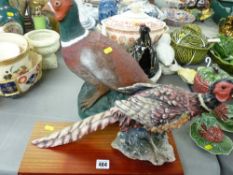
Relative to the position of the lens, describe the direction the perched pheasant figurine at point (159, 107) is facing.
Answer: facing to the right of the viewer

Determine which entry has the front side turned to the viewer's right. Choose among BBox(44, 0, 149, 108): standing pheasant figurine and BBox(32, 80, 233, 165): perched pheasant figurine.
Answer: the perched pheasant figurine

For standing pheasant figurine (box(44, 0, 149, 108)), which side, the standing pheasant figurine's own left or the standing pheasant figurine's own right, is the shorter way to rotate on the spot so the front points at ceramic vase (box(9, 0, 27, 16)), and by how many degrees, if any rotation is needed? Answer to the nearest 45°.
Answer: approximately 45° to the standing pheasant figurine's own right

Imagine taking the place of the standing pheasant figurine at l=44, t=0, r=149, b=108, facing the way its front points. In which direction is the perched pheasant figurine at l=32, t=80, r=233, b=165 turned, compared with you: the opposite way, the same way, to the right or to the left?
the opposite way

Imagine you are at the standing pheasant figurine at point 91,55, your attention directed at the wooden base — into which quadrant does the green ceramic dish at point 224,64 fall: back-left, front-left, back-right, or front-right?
back-left

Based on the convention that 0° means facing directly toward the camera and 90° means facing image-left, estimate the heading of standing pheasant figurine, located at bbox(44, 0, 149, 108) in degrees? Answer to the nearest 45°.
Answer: approximately 90°

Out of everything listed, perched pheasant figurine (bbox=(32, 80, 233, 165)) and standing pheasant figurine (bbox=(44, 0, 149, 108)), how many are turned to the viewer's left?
1
